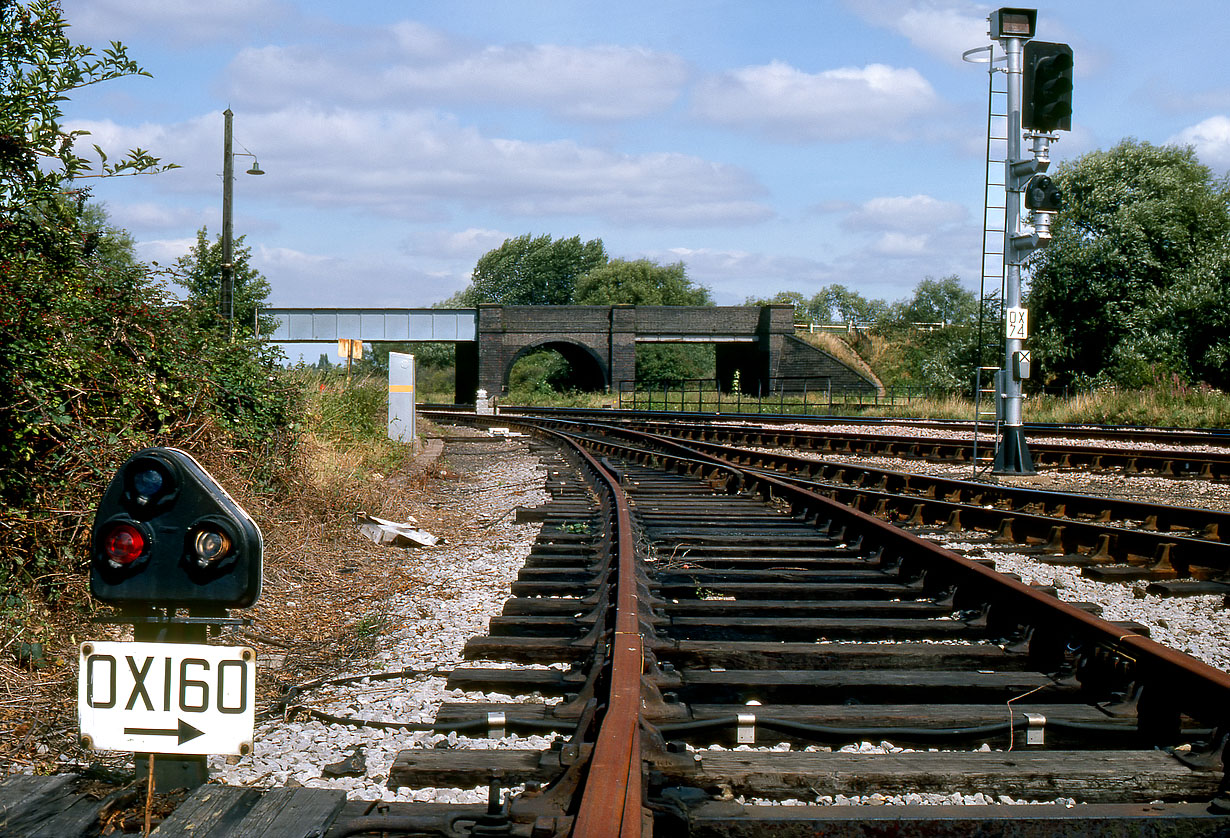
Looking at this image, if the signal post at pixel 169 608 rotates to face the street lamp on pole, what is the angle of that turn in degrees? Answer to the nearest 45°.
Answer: approximately 180°

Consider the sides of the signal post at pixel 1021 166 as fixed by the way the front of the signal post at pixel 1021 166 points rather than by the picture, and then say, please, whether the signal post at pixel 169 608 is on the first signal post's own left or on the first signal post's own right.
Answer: on the first signal post's own right

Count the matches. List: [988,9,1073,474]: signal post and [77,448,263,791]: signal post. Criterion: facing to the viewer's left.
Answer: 0

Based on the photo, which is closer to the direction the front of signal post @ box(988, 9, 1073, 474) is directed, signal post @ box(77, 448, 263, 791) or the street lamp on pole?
the signal post

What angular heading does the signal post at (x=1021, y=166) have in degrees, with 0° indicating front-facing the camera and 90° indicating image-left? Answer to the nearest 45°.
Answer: approximately 315°

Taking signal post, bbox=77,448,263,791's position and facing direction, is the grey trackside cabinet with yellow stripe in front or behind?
behind
